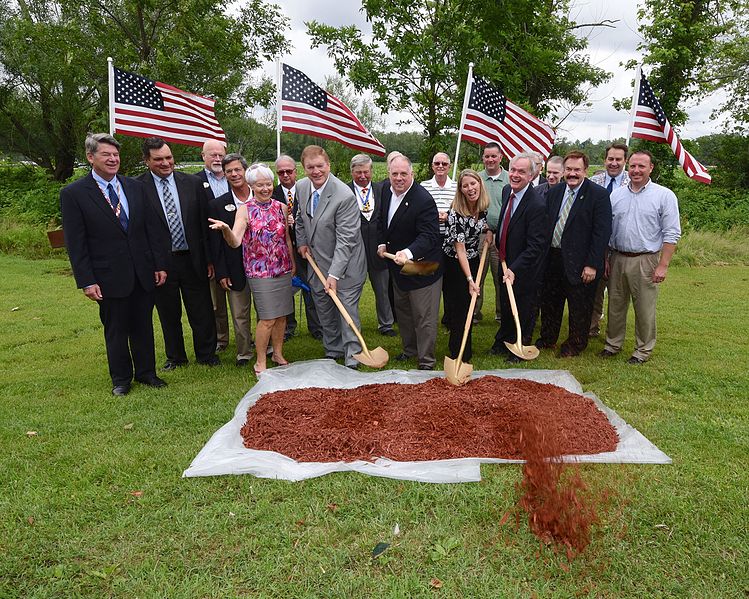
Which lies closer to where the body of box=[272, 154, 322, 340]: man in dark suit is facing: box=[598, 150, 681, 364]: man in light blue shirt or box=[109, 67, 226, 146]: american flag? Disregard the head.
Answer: the man in light blue shirt

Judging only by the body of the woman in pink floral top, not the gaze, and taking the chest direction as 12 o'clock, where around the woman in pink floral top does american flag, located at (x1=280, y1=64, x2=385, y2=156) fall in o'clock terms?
The american flag is roughly at 7 o'clock from the woman in pink floral top.

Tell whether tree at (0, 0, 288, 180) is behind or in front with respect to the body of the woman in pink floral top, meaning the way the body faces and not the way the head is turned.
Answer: behind

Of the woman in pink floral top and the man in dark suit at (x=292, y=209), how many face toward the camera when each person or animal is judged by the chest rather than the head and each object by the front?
2

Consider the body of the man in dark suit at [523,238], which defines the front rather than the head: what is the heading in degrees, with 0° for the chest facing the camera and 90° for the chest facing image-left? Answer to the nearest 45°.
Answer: approximately 45°

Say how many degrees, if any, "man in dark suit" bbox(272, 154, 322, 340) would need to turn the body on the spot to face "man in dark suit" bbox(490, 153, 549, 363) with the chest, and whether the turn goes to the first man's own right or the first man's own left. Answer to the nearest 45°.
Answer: approximately 45° to the first man's own left

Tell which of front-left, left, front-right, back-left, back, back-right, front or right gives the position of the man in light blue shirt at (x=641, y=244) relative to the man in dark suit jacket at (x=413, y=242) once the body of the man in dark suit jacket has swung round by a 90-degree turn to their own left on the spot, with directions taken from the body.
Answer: front-left

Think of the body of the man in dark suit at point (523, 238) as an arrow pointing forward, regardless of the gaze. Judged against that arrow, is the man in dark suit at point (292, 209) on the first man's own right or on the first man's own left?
on the first man's own right

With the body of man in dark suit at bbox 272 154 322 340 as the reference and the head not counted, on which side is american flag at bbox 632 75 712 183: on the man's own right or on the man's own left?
on the man's own left

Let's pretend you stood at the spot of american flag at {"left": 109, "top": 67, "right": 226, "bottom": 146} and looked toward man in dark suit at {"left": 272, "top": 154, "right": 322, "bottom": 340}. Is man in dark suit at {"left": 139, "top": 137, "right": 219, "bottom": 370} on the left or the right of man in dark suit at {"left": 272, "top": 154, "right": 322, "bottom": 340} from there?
right
